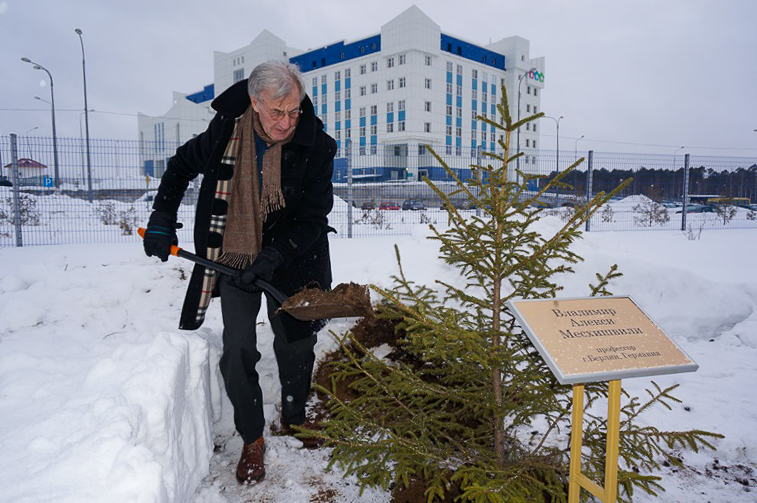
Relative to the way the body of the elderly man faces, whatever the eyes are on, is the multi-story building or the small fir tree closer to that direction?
the small fir tree

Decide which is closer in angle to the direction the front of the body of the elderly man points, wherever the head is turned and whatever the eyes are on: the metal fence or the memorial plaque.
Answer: the memorial plaque

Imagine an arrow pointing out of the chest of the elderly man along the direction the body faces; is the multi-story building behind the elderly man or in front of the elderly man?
behind

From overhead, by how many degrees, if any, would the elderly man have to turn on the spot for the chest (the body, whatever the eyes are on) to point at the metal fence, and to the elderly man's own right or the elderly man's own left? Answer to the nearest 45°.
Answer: approximately 180°

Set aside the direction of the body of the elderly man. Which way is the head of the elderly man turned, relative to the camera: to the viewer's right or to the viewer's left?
to the viewer's right

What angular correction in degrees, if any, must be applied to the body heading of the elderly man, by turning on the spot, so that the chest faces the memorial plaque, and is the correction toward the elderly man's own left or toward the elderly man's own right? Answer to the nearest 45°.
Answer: approximately 45° to the elderly man's own left
